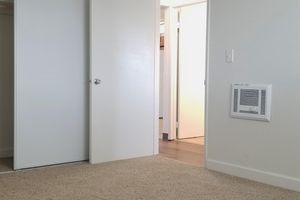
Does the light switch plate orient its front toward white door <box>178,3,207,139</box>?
no

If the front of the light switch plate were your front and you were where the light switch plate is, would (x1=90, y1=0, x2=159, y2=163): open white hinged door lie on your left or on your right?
on your right

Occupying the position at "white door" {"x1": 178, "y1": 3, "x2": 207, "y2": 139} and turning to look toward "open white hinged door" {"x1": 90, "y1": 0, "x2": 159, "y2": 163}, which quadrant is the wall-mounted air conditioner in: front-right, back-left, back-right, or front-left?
front-left

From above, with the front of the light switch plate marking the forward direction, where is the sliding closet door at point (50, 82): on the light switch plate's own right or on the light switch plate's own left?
on the light switch plate's own right

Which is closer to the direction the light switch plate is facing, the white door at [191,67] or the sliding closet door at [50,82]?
the sliding closet door
